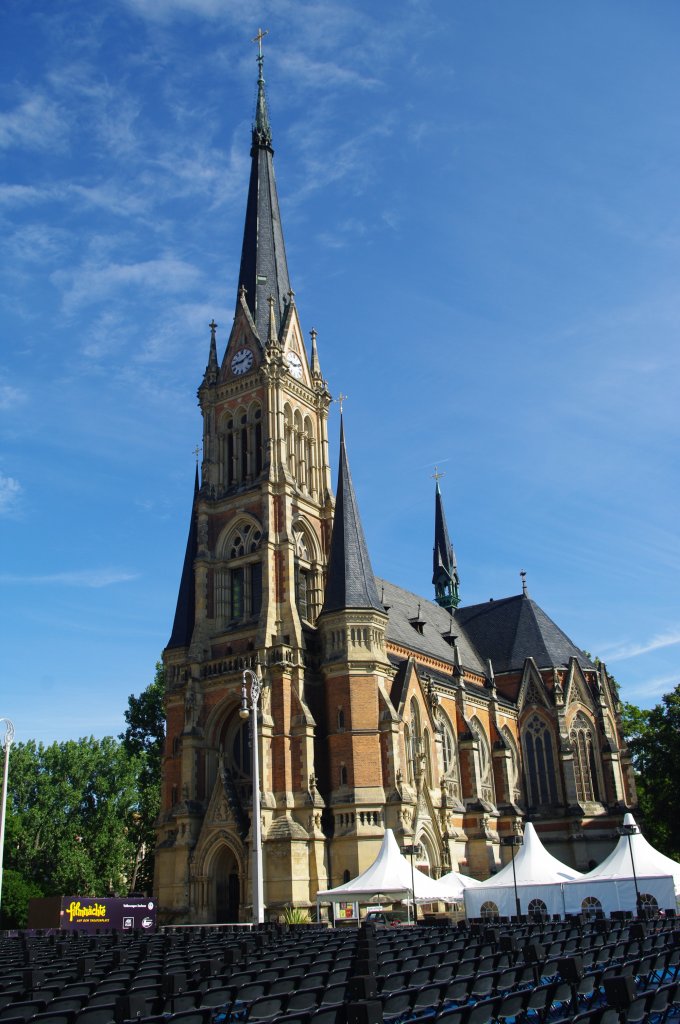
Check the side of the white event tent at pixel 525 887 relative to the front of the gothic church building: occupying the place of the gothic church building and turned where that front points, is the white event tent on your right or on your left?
on your left

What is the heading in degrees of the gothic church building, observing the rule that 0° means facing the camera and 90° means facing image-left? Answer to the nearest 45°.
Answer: approximately 45°

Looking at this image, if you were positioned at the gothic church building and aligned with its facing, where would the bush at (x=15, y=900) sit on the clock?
The bush is roughly at 2 o'clock from the gothic church building.

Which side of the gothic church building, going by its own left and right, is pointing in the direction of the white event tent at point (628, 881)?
left

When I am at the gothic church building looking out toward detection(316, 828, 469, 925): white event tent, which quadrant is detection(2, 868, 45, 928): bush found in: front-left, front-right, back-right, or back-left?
front-right
